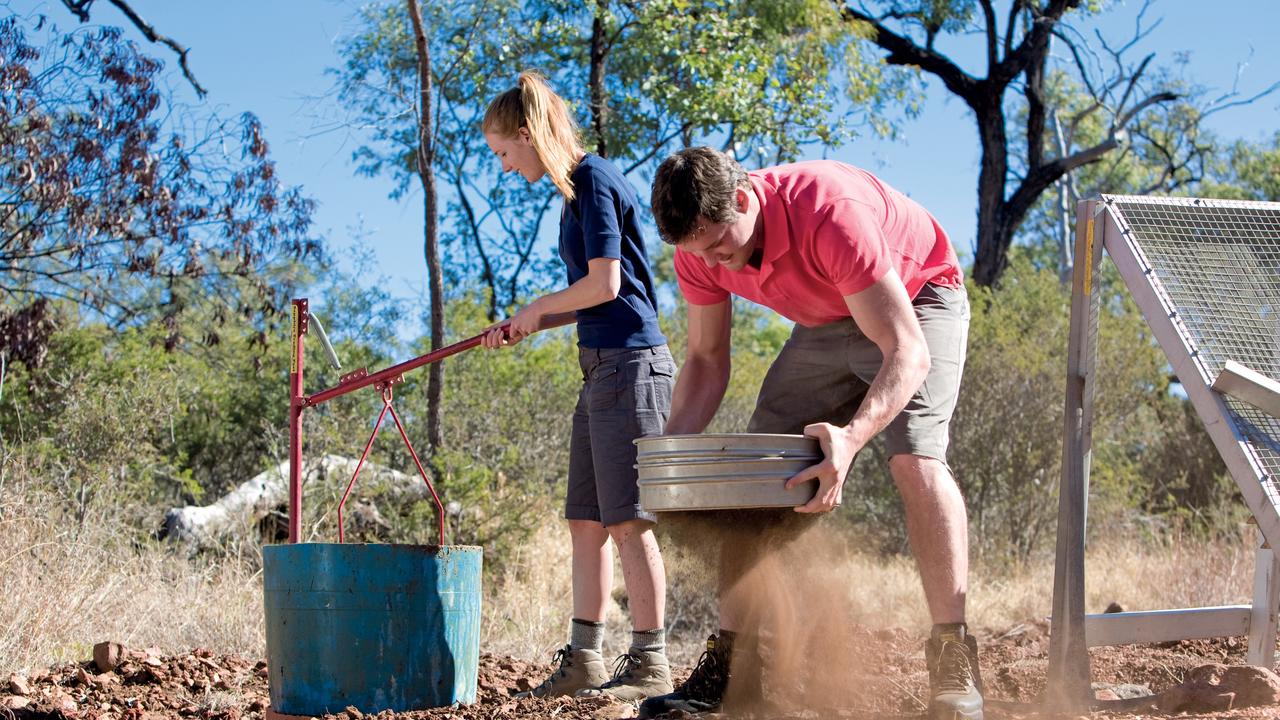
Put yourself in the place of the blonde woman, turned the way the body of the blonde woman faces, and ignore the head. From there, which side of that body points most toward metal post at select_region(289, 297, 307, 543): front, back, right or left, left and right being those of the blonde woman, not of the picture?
front

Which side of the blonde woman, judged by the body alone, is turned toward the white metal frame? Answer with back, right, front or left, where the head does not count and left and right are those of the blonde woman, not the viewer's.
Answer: back

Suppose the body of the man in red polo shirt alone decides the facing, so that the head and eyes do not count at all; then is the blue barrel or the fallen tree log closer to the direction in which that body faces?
the blue barrel

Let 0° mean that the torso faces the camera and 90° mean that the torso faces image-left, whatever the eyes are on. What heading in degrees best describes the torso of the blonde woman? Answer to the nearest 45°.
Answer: approximately 90°

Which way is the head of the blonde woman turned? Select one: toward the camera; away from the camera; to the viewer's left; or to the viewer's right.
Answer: to the viewer's left

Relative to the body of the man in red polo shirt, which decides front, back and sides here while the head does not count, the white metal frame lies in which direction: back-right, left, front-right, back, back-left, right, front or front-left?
back

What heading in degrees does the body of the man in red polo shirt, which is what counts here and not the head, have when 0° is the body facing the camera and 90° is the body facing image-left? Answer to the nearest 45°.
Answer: approximately 45°

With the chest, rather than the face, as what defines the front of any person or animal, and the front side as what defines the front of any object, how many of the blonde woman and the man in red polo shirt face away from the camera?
0

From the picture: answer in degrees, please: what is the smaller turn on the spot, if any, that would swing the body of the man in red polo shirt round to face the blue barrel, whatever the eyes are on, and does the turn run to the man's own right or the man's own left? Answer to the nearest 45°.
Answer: approximately 45° to the man's own right

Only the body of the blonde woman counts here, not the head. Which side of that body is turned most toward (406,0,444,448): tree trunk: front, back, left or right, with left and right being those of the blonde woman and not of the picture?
right
